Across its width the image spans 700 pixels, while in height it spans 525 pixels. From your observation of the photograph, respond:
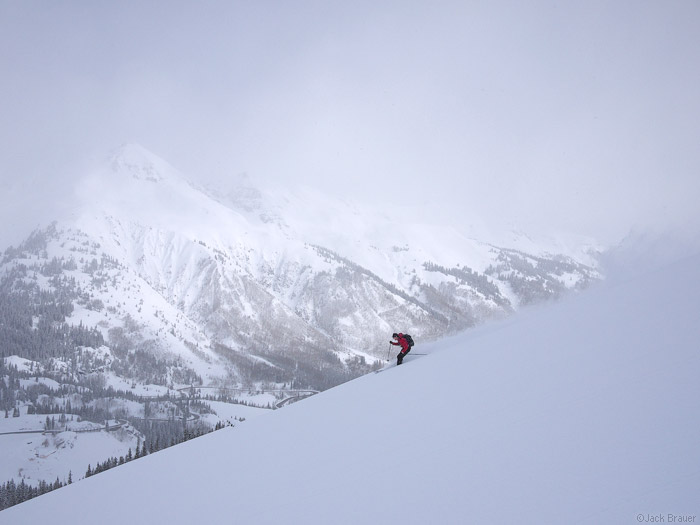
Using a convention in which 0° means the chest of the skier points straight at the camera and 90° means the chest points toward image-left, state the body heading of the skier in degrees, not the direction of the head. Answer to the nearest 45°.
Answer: approximately 90°
